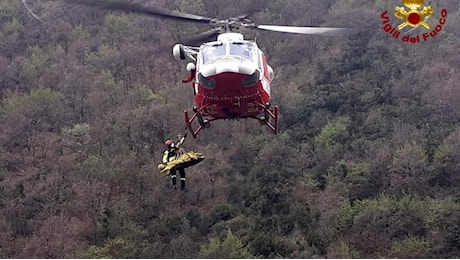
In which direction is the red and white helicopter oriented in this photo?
toward the camera
